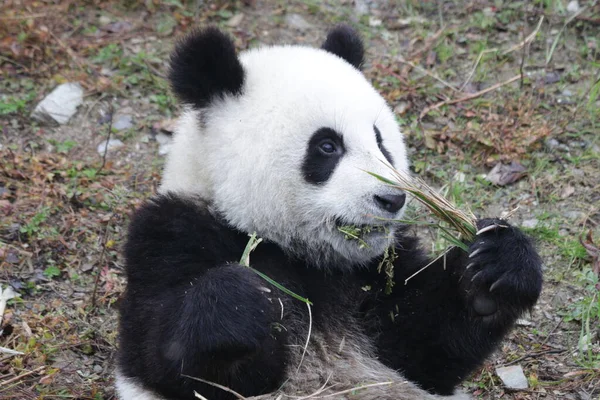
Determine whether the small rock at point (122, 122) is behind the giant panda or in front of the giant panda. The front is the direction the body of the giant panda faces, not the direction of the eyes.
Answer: behind

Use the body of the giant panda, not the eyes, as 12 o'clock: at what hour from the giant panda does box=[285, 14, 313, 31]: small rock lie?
The small rock is roughly at 7 o'clock from the giant panda.

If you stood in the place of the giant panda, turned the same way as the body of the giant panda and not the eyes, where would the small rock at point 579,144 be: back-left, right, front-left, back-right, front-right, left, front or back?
left

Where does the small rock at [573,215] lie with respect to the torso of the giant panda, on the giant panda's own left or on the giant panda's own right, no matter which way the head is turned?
on the giant panda's own left

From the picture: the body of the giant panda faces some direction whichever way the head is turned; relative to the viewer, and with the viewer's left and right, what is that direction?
facing the viewer and to the right of the viewer

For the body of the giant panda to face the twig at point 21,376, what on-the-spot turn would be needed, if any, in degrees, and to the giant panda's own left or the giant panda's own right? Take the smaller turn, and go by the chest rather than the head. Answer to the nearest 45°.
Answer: approximately 135° to the giant panda's own right

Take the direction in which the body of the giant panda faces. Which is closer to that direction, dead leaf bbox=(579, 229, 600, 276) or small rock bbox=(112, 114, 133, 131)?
the dead leaf

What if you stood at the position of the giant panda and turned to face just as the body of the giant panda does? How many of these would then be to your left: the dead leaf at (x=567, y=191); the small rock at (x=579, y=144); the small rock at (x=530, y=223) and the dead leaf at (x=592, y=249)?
4

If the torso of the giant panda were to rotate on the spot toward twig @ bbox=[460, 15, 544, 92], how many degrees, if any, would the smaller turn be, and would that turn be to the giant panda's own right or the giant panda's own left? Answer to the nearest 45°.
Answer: approximately 135° to the giant panda's own left

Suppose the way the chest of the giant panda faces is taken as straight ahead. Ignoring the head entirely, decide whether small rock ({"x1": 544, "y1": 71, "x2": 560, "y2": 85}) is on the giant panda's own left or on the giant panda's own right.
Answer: on the giant panda's own left

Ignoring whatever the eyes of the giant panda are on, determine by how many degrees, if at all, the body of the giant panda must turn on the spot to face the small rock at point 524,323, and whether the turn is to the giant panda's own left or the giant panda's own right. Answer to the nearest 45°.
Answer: approximately 90° to the giant panda's own left

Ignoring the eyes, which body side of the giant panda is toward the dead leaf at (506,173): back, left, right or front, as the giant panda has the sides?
left

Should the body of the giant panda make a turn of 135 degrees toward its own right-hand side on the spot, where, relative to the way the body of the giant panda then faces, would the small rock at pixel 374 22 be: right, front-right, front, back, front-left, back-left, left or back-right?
right

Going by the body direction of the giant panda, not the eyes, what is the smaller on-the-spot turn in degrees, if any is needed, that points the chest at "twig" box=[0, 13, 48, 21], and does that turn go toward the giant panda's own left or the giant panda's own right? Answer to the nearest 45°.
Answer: approximately 180°

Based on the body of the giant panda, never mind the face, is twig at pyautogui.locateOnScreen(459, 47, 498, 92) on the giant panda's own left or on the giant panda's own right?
on the giant panda's own left

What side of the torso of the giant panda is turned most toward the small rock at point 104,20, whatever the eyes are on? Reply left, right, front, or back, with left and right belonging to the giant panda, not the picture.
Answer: back

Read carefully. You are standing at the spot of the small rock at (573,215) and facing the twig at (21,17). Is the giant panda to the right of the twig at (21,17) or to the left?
left

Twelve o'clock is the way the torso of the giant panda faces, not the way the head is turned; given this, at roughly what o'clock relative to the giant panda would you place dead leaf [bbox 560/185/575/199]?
The dead leaf is roughly at 9 o'clock from the giant panda.
